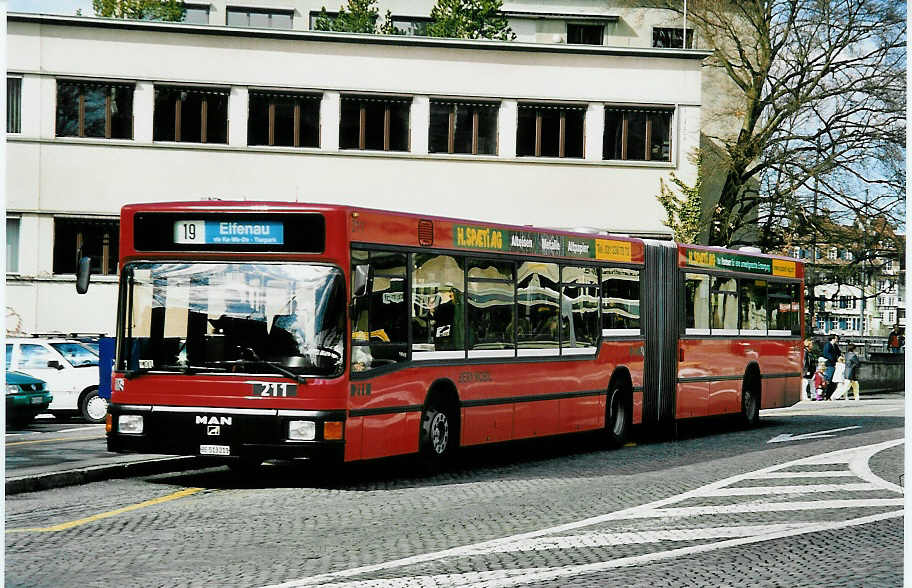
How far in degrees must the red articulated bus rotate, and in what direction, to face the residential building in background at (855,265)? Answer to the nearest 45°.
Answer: approximately 180°

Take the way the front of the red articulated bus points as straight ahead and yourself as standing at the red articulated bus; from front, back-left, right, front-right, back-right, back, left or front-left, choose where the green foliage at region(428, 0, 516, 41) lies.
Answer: back-right

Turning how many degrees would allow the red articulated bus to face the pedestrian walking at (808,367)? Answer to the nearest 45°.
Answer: approximately 180°

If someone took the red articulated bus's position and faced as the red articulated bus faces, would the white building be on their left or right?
on their right

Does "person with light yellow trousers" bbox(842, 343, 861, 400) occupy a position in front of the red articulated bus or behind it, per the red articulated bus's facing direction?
behind

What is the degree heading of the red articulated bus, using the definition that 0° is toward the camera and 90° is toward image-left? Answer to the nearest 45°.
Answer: approximately 45°

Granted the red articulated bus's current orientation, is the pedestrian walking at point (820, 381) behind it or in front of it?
behind

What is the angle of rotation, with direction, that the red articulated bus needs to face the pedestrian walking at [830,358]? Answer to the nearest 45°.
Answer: approximately 180°
